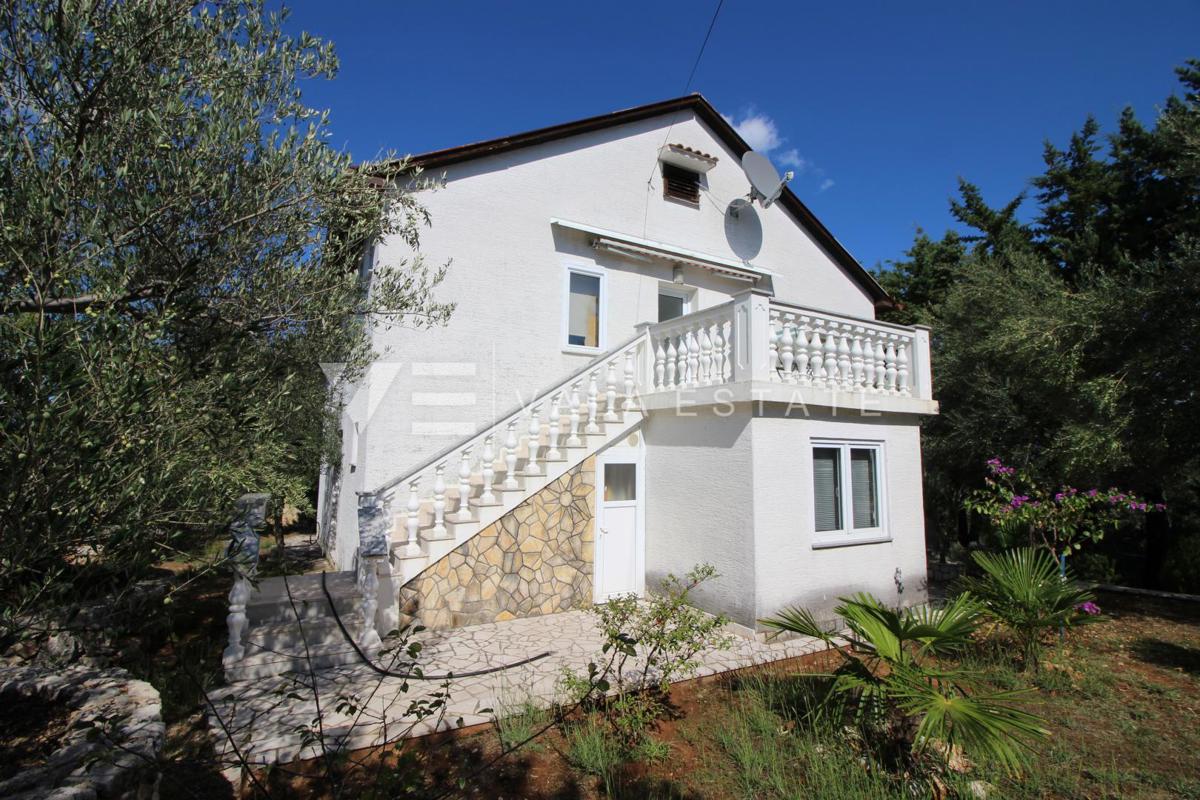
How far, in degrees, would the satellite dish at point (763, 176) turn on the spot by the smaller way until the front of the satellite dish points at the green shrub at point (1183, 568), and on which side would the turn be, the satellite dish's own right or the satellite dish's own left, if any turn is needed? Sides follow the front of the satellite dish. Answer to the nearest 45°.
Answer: approximately 45° to the satellite dish's own left

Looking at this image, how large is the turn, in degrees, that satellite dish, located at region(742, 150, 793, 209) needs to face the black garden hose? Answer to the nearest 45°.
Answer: approximately 90° to its right

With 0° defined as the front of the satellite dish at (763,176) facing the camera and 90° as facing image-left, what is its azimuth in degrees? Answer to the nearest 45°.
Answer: approximately 315°
